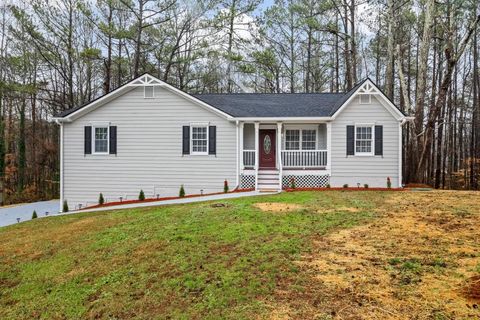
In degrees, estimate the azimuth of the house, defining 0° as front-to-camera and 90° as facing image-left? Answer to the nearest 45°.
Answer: approximately 0°
